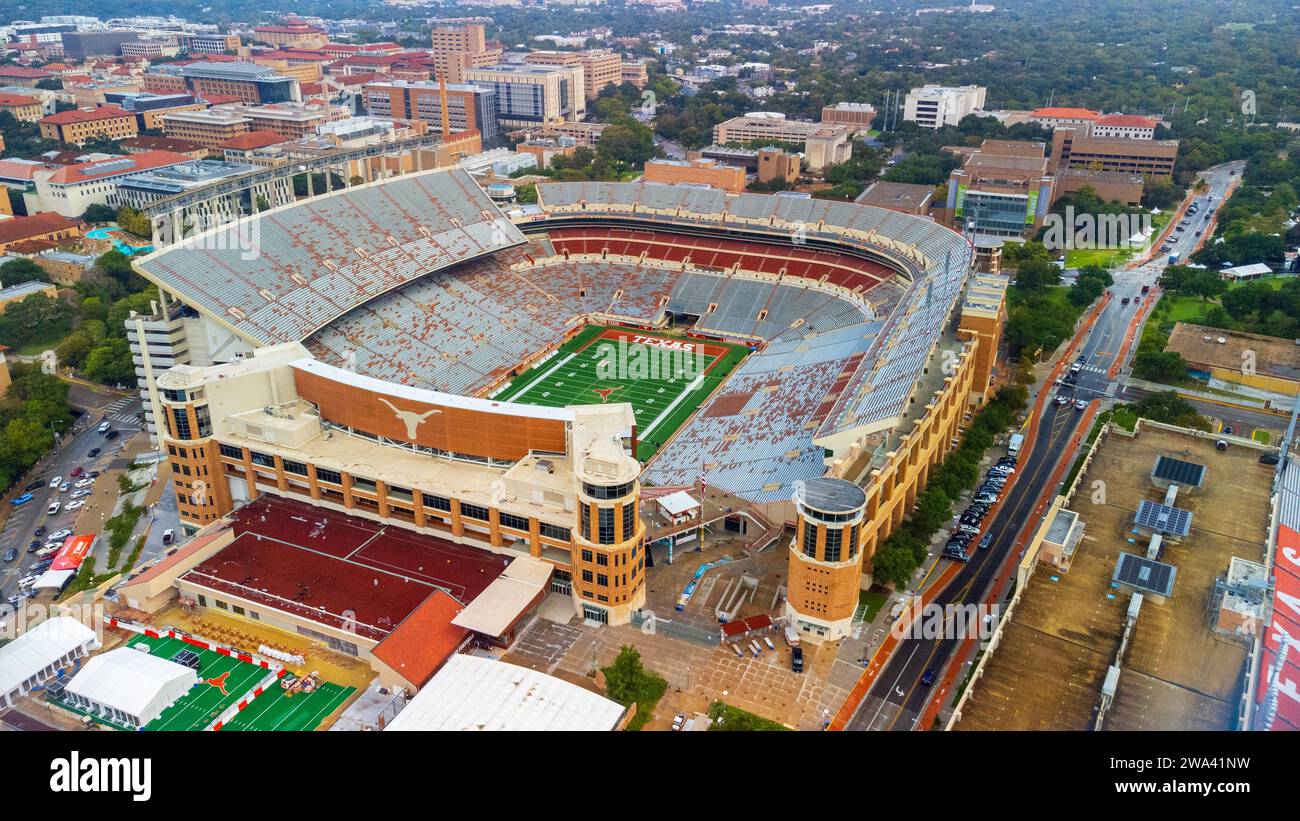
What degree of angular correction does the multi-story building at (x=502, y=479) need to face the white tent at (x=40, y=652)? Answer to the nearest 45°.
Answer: approximately 45° to its right

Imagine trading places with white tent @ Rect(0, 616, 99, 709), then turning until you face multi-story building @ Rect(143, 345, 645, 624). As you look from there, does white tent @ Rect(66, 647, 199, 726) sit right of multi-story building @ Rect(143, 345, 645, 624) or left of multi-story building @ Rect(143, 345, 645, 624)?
right

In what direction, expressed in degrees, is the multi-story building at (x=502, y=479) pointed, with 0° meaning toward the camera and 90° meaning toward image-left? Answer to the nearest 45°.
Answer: approximately 45°

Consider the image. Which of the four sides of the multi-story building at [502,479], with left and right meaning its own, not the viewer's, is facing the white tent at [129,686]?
front

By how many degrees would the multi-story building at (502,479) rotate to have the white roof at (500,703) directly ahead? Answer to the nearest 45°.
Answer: approximately 45° to its left
